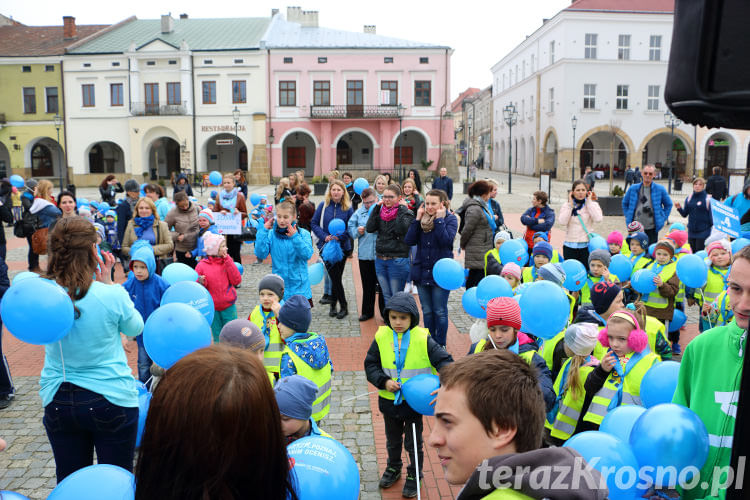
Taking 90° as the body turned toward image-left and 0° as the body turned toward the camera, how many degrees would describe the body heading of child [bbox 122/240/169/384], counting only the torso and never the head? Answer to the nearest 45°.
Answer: approximately 0°

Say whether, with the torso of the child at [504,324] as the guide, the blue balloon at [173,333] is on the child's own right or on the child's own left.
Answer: on the child's own right

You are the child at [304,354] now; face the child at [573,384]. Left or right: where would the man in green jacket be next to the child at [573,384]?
right

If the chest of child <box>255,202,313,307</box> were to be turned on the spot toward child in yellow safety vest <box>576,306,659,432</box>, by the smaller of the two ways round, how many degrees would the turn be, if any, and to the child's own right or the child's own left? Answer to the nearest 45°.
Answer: approximately 45° to the child's own left
